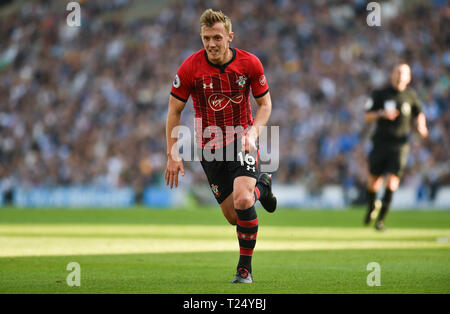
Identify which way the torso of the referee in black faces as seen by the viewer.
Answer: toward the camera
